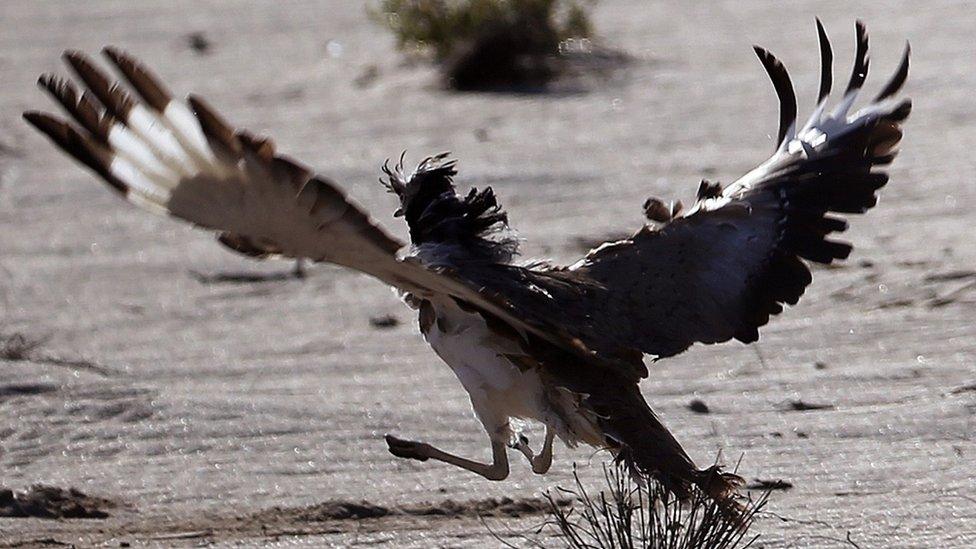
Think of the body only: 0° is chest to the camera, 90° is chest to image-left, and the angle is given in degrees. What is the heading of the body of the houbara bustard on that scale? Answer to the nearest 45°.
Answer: approximately 135°

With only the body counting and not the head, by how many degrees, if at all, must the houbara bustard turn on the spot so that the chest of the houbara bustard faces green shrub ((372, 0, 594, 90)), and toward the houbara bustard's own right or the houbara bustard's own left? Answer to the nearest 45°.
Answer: approximately 45° to the houbara bustard's own right
